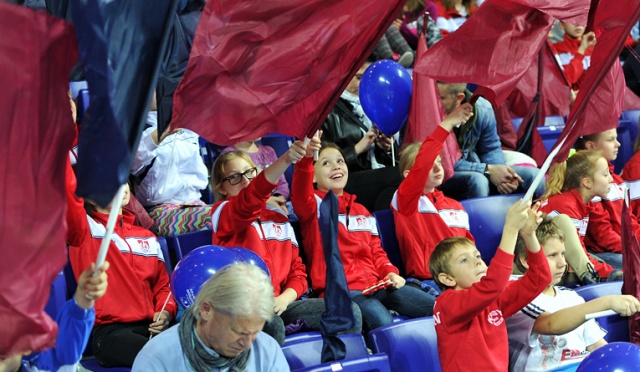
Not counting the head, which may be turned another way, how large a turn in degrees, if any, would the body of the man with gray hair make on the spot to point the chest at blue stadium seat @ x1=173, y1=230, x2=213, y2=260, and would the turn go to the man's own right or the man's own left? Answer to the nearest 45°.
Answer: approximately 135° to the man's own left

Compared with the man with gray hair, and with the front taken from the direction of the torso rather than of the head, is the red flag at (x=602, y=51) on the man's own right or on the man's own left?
on the man's own left

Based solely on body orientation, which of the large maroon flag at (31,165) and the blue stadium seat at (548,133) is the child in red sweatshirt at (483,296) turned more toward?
the large maroon flag

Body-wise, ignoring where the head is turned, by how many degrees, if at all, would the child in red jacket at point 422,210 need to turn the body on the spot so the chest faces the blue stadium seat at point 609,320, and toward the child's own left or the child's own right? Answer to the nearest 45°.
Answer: approximately 45° to the child's own left
